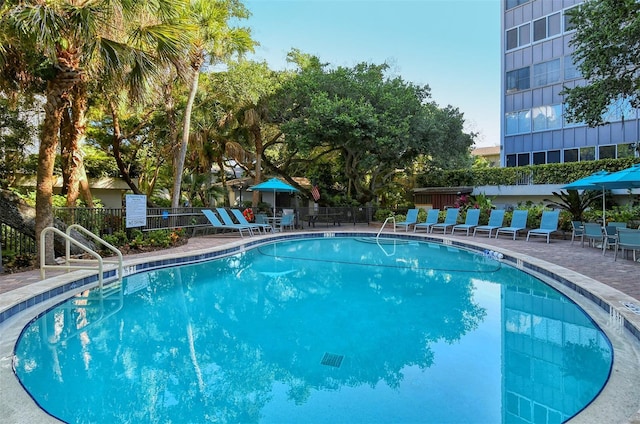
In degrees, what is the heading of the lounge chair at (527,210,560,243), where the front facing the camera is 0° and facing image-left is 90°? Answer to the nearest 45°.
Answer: approximately 45°

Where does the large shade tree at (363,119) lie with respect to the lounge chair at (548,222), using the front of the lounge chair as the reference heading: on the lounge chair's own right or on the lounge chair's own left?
on the lounge chair's own right

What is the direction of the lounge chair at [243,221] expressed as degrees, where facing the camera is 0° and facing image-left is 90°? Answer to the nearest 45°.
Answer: approximately 315°

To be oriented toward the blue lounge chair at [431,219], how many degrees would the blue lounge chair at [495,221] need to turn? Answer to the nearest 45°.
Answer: approximately 90° to its right

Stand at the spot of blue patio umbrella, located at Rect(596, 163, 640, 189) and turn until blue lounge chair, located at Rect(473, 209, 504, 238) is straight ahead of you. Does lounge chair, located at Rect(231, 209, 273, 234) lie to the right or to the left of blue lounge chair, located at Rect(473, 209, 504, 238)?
left

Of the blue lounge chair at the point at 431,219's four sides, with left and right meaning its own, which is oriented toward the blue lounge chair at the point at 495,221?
left
